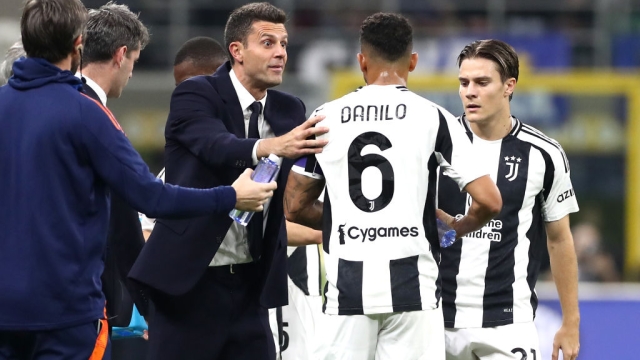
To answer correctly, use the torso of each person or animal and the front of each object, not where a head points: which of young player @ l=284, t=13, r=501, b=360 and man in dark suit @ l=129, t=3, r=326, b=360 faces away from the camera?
the young player

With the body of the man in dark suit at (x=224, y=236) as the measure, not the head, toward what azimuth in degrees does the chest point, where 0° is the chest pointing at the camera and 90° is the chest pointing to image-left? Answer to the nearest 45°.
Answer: approximately 315°

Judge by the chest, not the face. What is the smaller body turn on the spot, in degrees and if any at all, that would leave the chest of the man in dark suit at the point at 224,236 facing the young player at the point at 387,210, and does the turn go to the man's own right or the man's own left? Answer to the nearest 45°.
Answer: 0° — they already face them

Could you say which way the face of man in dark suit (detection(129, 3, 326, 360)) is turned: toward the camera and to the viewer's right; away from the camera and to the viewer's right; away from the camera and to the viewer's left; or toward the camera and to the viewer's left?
toward the camera and to the viewer's right

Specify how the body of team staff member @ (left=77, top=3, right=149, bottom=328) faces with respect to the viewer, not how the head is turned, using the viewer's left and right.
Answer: facing away from the viewer and to the right of the viewer

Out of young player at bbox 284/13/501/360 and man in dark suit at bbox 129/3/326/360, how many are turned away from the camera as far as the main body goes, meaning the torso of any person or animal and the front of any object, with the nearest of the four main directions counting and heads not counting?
1

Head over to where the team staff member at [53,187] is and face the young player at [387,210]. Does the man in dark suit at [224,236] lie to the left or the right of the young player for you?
left

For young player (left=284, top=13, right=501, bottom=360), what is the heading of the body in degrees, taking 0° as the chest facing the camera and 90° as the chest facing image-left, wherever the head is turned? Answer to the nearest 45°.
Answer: approximately 180°

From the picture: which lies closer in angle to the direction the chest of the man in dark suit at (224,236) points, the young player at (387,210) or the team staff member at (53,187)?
the young player

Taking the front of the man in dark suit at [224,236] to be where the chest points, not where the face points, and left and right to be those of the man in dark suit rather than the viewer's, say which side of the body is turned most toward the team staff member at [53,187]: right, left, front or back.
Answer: right
